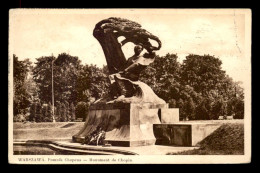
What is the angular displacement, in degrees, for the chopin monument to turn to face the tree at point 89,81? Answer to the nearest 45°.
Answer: approximately 90° to its right

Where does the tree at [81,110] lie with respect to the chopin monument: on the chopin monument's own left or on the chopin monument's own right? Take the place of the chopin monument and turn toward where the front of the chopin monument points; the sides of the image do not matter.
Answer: on the chopin monument's own right

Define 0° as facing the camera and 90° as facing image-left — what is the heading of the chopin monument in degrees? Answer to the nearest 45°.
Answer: approximately 45°

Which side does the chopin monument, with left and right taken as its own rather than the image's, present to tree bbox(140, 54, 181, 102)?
back

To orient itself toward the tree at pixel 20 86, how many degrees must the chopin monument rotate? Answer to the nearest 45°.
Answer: approximately 45° to its right
